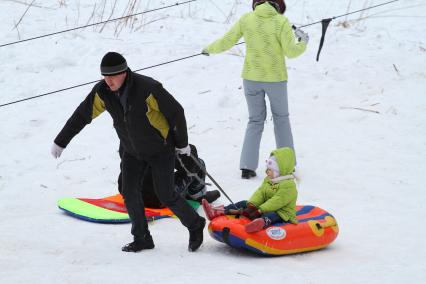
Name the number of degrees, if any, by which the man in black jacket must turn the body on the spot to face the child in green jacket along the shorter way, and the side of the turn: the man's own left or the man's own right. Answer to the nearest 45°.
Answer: approximately 135° to the man's own left

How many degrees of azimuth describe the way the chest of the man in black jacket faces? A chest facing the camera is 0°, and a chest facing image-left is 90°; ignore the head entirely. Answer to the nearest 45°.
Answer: approximately 45°

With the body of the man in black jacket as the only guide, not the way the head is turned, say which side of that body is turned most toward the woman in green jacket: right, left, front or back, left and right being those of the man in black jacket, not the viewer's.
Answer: back

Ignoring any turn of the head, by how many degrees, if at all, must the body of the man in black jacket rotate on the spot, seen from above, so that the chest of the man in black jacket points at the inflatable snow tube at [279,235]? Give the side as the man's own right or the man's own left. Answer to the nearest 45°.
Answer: approximately 135° to the man's own left
